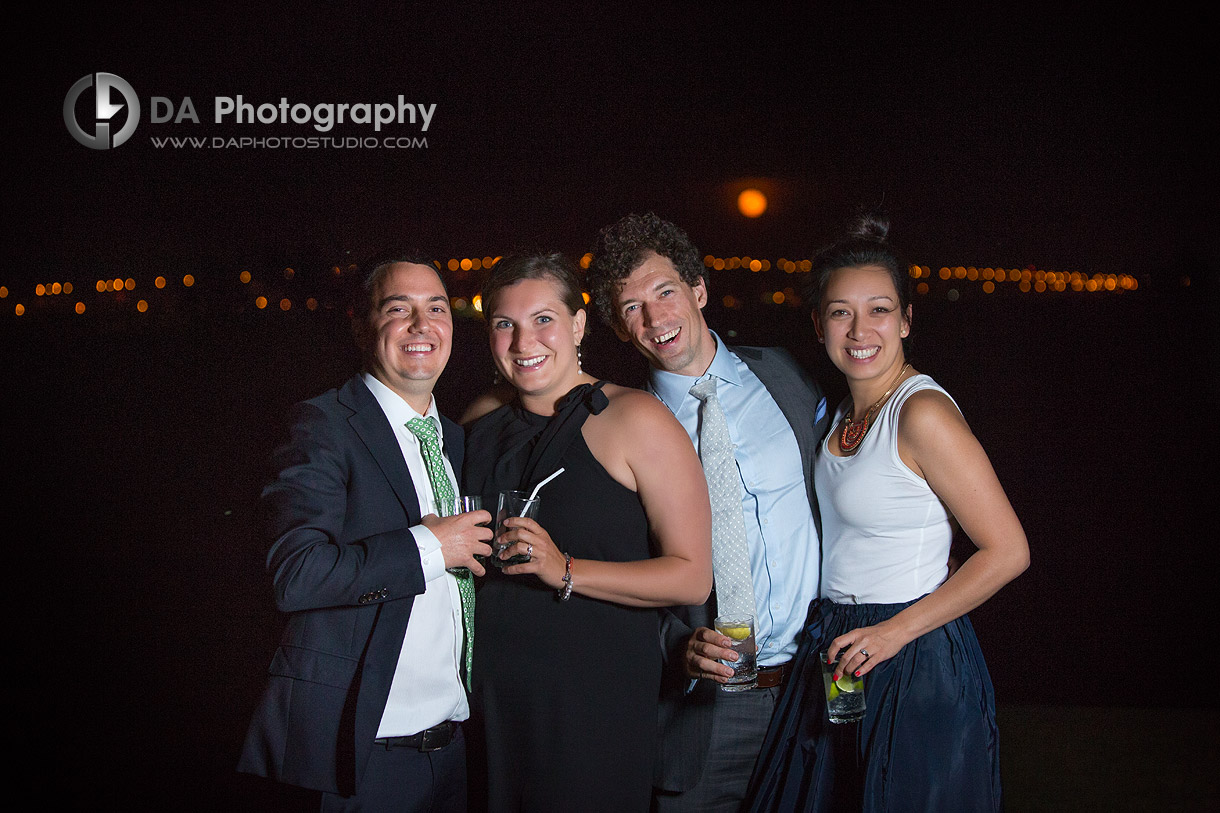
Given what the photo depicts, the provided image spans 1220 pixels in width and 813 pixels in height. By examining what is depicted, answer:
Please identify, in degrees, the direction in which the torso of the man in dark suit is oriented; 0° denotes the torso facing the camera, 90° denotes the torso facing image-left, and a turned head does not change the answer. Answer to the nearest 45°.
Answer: approximately 315°

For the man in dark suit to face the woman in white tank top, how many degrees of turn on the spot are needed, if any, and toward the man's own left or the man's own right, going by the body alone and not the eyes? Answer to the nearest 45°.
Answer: approximately 45° to the man's own left
